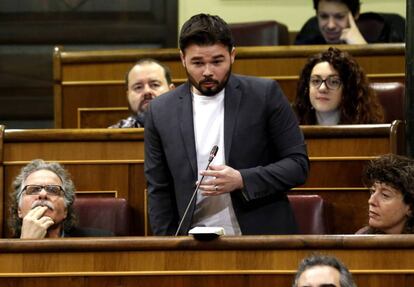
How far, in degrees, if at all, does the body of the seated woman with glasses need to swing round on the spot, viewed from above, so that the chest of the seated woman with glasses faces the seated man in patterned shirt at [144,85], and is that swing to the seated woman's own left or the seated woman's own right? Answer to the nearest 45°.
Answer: approximately 45° to the seated woman's own right

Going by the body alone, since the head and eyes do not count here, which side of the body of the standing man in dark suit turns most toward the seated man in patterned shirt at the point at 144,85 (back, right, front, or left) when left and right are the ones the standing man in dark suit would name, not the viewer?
back
